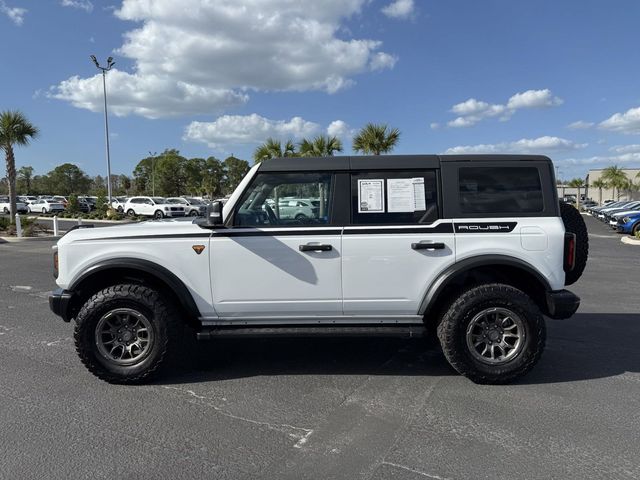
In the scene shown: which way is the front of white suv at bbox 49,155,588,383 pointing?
to the viewer's left

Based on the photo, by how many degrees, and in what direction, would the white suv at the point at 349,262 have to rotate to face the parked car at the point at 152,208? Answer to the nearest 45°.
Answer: approximately 90° to its right

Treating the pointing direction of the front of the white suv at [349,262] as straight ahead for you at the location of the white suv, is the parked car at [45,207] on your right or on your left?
on your right

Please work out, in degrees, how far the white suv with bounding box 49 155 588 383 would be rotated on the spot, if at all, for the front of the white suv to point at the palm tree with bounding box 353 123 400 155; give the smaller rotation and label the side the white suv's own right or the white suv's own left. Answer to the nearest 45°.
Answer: approximately 90° to the white suv's own right

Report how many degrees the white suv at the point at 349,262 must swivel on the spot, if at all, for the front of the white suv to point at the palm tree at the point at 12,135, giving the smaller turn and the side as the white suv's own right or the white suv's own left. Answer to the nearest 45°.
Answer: approximately 45° to the white suv's own right
